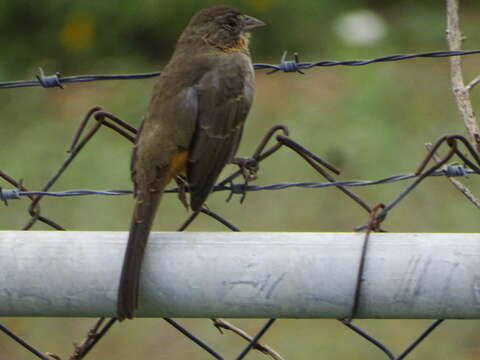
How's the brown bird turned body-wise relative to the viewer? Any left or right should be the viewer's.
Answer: facing away from the viewer and to the right of the viewer

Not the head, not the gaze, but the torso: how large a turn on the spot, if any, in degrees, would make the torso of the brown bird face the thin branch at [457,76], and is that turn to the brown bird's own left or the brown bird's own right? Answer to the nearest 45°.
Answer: approximately 90° to the brown bird's own right
